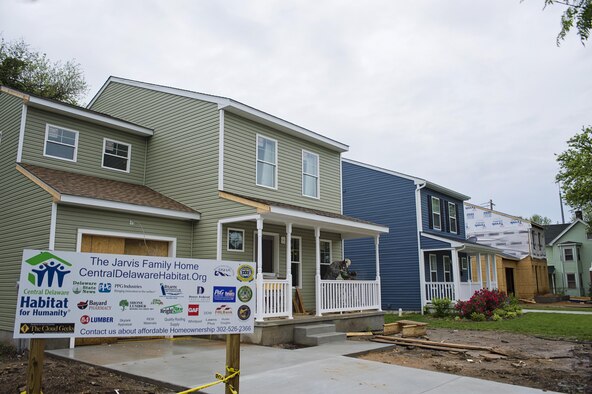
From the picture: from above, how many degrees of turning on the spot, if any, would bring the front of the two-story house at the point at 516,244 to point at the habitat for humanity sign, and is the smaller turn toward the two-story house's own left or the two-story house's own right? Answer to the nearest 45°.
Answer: approximately 45° to the two-story house's own right

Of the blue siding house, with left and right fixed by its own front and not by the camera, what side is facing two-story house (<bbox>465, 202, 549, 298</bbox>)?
left

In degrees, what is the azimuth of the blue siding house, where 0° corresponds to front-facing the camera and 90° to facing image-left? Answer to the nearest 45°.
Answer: approximately 315°

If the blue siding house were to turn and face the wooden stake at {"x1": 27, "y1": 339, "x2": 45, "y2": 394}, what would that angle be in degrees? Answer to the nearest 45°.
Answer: approximately 45° to its right

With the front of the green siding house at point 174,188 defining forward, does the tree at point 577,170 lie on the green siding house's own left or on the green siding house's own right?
on the green siding house's own left

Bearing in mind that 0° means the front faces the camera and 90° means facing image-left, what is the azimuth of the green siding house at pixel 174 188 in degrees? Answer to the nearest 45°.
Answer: approximately 315°

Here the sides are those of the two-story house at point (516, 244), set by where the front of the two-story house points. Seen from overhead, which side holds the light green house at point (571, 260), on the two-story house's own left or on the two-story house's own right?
on the two-story house's own left

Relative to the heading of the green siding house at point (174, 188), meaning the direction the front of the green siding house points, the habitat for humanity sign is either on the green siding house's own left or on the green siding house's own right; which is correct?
on the green siding house's own right
